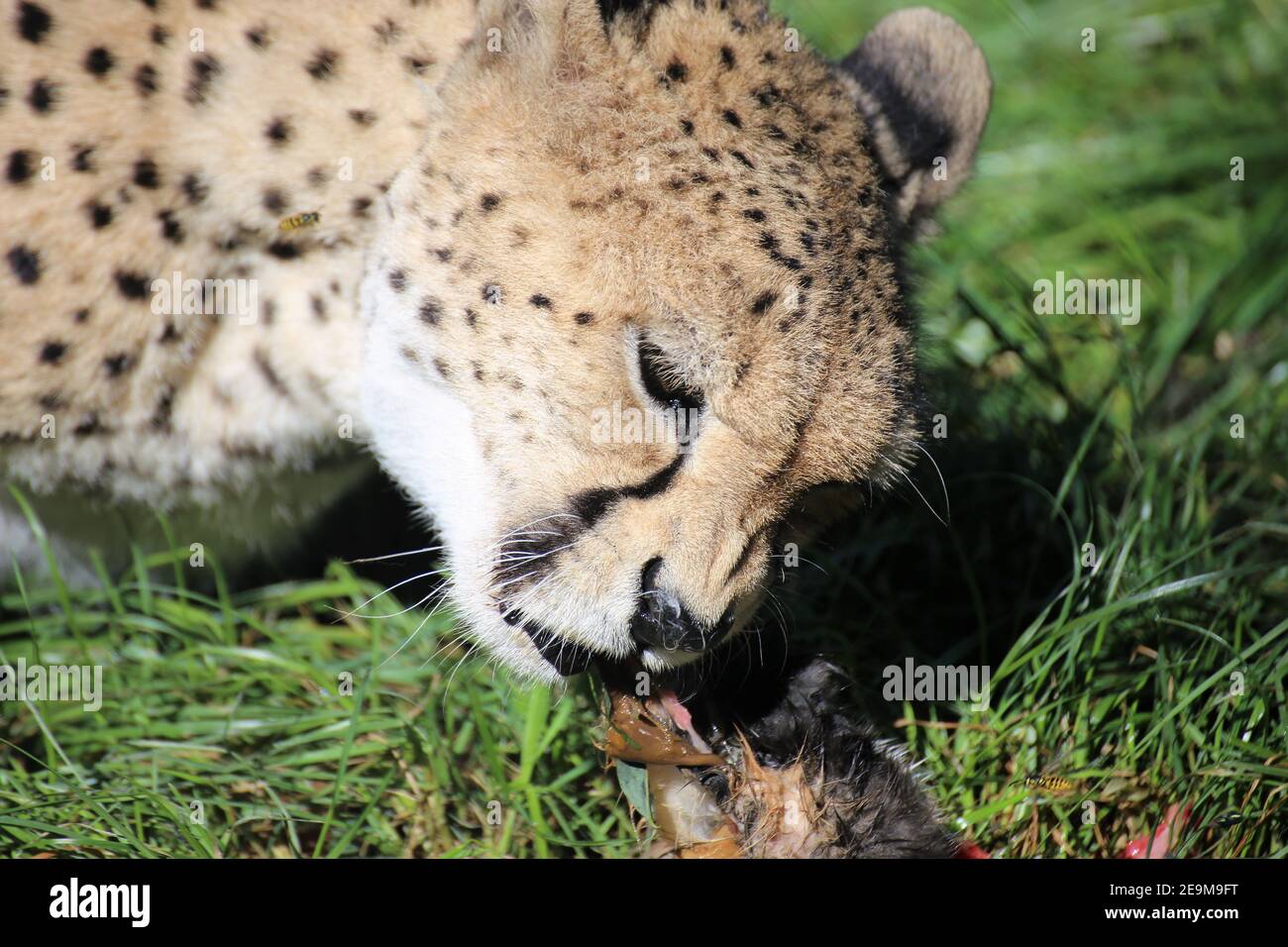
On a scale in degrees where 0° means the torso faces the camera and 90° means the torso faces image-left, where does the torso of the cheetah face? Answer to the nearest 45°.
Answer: approximately 315°
